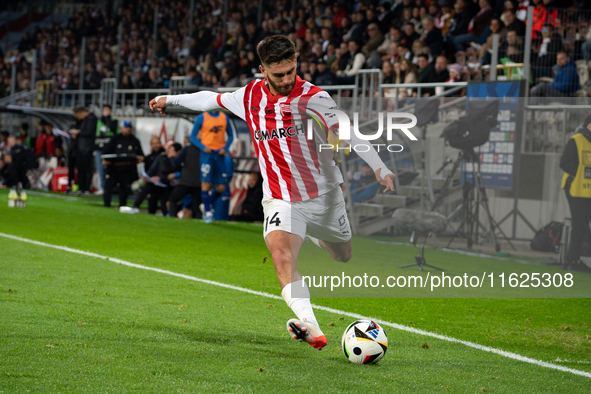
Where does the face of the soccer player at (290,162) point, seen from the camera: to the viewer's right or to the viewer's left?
to the viewer's right

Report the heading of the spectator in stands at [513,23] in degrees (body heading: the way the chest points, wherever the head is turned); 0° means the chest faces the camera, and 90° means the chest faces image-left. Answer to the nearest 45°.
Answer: approximately 45°

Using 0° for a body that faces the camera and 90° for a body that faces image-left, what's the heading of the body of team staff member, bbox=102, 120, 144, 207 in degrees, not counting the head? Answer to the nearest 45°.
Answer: approximately 0°

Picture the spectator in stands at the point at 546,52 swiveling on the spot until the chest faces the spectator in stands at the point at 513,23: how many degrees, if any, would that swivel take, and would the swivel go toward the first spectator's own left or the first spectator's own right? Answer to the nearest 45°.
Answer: approximately 135° to the first spectator's own right

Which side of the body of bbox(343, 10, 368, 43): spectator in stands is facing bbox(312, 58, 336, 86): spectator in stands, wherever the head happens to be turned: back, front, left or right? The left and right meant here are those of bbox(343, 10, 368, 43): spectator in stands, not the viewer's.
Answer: front

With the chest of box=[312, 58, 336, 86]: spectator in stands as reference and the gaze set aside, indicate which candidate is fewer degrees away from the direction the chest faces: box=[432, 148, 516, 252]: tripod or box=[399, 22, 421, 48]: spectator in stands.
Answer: the tripod

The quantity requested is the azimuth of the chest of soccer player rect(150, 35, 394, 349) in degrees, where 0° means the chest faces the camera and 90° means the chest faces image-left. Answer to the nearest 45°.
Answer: approximately 0°

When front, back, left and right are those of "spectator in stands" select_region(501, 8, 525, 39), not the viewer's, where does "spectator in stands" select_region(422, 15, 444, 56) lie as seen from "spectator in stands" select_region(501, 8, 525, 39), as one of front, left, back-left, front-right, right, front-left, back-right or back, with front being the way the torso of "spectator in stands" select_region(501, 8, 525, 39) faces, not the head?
right
